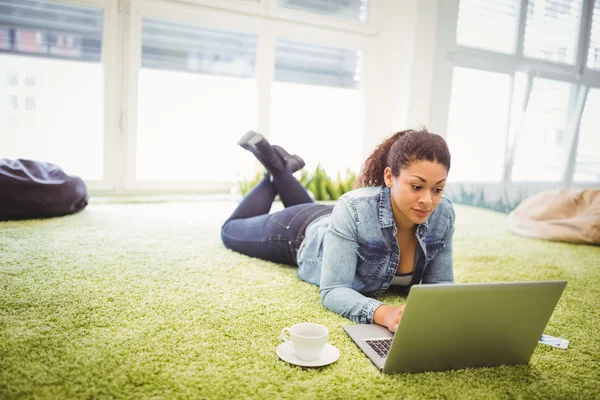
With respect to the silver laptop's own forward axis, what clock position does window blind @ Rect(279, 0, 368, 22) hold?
The window blind is roughly at 1 o'clock from the silver laptop.

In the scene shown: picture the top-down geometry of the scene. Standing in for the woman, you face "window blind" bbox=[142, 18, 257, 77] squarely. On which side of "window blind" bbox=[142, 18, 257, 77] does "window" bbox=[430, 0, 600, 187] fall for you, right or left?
right

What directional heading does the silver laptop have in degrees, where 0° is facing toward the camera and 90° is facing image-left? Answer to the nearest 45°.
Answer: approximately 135°

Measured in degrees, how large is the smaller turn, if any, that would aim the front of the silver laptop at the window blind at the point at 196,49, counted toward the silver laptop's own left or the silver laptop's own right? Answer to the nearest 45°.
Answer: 0° — it already faces it

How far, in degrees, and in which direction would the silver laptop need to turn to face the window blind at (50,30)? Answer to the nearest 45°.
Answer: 0° — it already faces it

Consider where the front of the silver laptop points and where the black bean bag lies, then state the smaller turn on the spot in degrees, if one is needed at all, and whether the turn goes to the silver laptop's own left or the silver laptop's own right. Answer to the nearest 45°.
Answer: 0° — it already faces it

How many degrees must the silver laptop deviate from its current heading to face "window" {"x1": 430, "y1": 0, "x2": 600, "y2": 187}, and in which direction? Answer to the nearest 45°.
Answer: approximately 45° to its right
